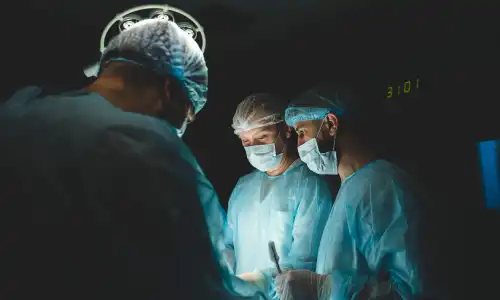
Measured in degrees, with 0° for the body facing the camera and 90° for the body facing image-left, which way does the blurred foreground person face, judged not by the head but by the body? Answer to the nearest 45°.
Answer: approximately 225°

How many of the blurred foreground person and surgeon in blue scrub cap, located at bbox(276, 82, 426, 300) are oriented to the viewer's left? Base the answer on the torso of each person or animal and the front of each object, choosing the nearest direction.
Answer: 1

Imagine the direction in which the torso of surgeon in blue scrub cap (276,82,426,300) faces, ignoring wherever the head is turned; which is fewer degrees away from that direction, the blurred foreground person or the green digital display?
the blurred foreground person

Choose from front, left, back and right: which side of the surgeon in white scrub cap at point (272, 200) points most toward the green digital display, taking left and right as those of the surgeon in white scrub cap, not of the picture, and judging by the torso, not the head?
back

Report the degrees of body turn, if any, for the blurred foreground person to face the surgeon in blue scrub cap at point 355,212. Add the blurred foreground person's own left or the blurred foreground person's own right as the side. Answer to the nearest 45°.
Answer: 0° — they already face them

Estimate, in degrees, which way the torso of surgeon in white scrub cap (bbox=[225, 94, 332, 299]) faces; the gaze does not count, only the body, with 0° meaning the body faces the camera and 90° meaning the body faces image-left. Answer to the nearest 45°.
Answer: approximately 45°

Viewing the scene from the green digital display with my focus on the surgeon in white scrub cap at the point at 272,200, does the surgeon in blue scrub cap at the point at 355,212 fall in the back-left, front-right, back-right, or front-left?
front-left

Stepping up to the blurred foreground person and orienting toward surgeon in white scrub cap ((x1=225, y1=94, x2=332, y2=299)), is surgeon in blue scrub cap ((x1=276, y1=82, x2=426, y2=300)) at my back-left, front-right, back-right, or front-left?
front-right

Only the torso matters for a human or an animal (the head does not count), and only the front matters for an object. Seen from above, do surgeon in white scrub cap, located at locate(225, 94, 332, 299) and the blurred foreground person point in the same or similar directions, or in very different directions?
very different directions

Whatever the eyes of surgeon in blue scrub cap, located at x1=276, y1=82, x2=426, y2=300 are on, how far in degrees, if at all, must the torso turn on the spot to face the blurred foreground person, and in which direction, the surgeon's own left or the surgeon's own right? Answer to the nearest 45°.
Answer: approximately 45° to the surgeon's own left

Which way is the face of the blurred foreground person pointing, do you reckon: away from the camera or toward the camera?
away from the camera

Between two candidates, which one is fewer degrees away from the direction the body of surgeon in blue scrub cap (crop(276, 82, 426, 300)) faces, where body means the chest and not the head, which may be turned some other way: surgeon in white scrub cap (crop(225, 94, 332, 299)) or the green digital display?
the surgeon in white scrub cap

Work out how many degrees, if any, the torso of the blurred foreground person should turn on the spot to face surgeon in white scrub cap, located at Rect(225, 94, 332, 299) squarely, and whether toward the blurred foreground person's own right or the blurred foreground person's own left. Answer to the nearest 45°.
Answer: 0° — they already face them

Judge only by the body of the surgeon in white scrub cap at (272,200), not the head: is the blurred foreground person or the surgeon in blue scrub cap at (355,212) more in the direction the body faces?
the blurred foreground person

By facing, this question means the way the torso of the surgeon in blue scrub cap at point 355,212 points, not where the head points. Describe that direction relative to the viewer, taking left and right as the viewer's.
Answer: facing to the left of the viewer

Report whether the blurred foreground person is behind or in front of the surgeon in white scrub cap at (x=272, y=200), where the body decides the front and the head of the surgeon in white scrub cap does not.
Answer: in front
